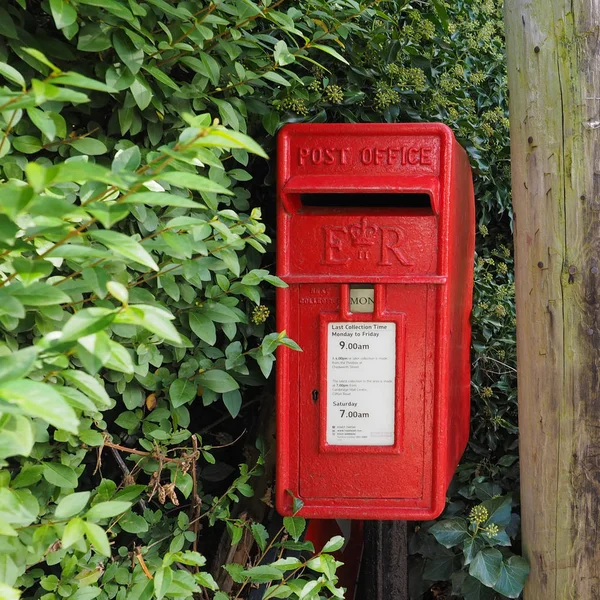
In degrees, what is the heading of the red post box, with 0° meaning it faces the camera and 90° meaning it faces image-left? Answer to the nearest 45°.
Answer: approximately 0°
